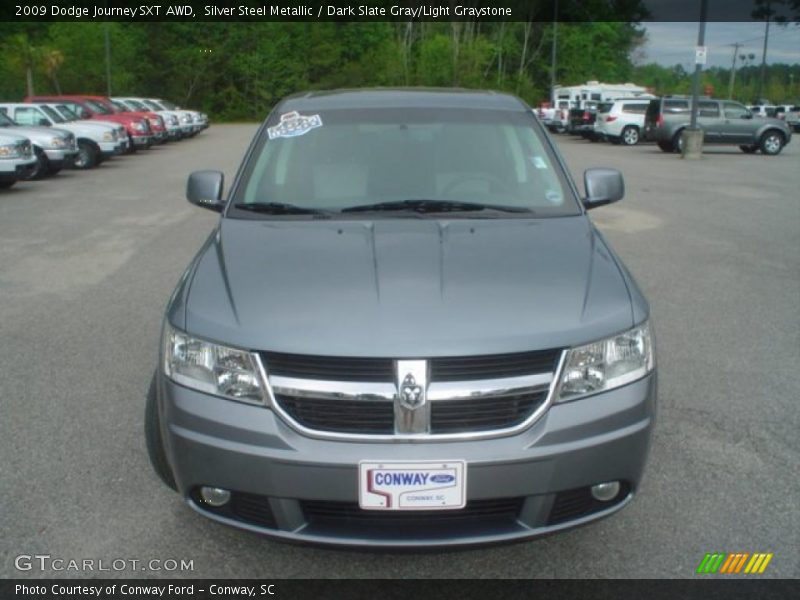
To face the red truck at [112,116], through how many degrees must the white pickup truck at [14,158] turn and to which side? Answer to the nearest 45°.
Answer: approximately 135° to its left

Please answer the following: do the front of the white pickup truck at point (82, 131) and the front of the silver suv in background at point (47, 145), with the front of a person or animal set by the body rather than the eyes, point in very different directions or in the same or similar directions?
same or similar directions

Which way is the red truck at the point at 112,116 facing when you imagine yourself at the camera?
facing the viewer and to the right of the viewer

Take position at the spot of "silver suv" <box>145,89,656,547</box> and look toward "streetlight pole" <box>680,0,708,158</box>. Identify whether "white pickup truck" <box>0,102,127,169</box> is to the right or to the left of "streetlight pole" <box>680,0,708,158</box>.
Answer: left

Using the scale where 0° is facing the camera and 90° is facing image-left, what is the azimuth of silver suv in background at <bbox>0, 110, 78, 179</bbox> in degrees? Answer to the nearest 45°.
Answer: approximately 315°

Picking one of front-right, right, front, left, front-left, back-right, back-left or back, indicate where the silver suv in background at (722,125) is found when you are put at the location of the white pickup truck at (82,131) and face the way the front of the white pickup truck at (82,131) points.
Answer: front-left

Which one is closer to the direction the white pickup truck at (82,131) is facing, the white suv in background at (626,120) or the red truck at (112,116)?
the white suv in background

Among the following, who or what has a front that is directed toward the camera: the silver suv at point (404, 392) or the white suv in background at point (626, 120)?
the silver suv

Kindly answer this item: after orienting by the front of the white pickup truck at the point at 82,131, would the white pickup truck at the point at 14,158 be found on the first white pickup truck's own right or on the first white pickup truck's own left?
on the first white pickup truck's own right

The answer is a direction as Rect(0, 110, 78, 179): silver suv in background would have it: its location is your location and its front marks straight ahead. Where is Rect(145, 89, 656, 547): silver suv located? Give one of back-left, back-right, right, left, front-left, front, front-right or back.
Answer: front-right

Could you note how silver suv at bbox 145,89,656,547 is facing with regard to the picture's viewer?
facing the viewer

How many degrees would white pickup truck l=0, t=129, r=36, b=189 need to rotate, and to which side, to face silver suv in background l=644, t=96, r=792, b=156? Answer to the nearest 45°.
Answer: approximately 45° to its left

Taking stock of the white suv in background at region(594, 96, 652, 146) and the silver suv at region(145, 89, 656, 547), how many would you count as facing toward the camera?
1

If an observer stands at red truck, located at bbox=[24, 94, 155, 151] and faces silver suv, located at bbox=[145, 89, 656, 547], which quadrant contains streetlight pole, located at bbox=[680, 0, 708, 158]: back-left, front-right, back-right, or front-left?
front-left

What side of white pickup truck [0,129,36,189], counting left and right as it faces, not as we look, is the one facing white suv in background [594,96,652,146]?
left
